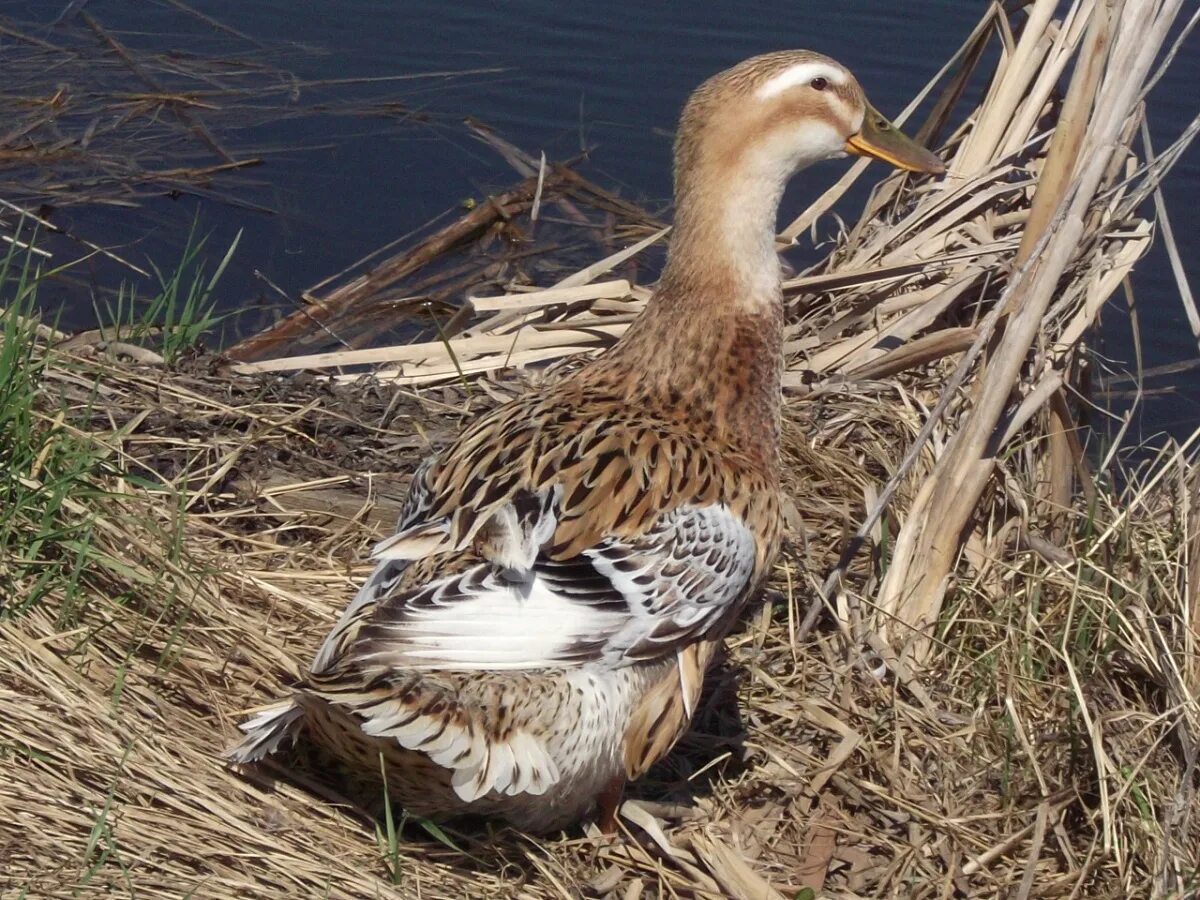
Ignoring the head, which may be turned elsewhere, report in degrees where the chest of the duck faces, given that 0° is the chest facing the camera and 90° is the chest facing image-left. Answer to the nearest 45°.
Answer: approximately 225°

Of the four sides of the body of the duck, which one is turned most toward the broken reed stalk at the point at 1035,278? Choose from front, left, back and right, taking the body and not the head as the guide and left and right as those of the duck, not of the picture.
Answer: front
